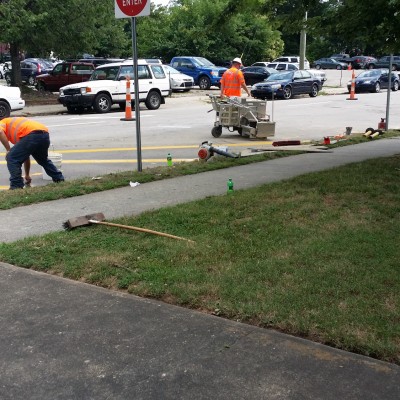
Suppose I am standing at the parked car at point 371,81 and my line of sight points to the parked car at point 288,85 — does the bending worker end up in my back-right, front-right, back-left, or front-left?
front-left

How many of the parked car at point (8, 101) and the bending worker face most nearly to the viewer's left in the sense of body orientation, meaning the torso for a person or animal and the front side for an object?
2

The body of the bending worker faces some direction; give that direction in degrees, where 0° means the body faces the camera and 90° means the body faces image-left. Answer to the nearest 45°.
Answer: approximately 90°

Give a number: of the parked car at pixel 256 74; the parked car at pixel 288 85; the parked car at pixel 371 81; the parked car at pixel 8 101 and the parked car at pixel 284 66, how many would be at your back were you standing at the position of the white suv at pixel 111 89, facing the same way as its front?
4

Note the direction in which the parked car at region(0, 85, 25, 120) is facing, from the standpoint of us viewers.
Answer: facing to the left of the viewer

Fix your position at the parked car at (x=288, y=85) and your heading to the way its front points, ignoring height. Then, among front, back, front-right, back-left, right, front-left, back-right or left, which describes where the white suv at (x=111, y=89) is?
front

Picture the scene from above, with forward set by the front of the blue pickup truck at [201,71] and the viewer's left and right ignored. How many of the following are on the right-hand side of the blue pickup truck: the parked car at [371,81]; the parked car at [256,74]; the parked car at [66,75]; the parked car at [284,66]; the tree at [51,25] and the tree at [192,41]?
2
